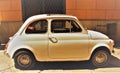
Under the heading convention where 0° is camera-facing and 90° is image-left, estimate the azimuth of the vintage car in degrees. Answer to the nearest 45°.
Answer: approximately 270°
